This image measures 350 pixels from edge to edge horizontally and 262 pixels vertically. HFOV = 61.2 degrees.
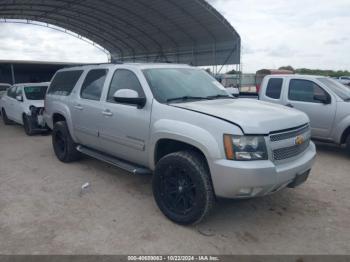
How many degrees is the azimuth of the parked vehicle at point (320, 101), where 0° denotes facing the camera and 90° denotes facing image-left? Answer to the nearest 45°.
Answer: approximately 315°

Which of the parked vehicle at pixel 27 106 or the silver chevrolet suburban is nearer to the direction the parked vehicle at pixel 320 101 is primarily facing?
the silver chevrolet suburban

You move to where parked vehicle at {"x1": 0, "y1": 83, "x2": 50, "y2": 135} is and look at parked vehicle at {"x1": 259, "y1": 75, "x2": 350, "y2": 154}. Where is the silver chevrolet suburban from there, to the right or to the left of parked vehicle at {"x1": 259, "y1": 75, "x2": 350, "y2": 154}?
right

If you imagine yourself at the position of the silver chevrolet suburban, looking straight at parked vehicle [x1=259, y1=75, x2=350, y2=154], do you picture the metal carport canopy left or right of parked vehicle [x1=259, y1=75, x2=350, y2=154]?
left

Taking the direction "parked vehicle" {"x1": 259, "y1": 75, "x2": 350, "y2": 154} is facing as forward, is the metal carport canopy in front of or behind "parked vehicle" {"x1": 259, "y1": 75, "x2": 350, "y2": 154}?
behind

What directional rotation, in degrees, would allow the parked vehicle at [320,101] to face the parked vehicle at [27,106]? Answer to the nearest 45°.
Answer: approximately 135° to its right

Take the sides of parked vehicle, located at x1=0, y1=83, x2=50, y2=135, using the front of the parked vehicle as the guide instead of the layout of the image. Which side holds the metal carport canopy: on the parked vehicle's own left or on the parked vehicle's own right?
on the parked vehicle's own left

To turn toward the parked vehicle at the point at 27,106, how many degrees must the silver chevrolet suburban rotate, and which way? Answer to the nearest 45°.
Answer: approximately 180°

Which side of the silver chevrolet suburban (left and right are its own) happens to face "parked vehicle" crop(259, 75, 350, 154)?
left

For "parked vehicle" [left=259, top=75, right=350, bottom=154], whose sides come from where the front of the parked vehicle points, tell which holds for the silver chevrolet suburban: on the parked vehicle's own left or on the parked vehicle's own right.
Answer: on the parked vehicle's own right

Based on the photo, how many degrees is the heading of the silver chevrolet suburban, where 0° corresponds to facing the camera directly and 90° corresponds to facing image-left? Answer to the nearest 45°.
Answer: approximately 315°
